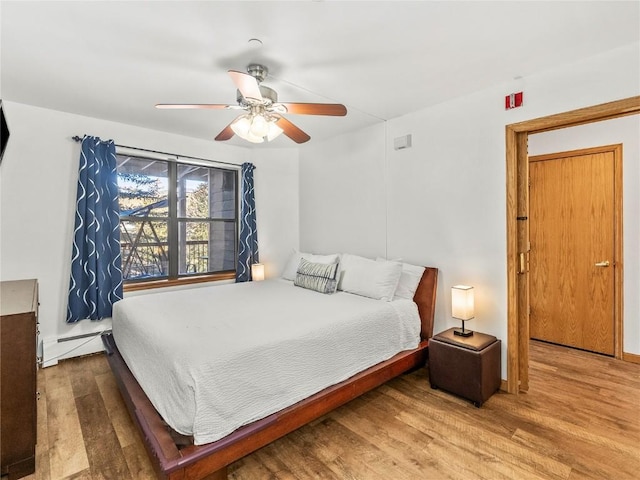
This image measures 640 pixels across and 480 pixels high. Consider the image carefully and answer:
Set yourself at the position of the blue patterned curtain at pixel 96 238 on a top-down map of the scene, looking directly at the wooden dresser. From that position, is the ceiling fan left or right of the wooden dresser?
left

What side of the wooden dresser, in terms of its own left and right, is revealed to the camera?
right

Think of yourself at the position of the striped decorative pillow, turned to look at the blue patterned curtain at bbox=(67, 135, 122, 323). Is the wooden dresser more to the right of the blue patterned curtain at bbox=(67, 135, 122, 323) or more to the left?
left

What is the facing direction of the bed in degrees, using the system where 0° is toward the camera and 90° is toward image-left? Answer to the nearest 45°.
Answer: approximately 45°

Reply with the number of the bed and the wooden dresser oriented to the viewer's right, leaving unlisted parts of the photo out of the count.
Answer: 1

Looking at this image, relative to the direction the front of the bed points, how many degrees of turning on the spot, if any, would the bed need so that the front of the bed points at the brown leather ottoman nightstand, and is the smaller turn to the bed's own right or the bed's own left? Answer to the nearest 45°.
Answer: approximately 135° to the bed's own left

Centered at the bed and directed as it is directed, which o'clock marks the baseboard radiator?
The baseboard radiator is roughly at 3 o'clock from the bed.

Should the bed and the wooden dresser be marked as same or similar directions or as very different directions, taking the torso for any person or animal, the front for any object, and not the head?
very different directions
